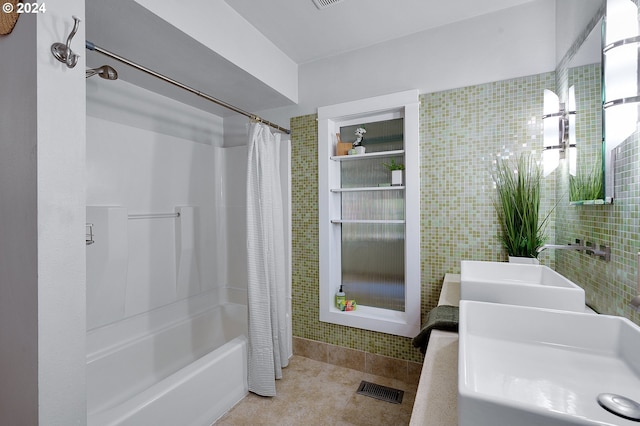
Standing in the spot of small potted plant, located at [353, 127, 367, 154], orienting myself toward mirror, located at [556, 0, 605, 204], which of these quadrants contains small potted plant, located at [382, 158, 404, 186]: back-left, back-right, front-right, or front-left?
front-left

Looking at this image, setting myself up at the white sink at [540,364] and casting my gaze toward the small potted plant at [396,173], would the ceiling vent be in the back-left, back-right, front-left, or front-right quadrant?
front-left

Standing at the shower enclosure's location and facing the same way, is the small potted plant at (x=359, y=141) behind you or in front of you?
in front

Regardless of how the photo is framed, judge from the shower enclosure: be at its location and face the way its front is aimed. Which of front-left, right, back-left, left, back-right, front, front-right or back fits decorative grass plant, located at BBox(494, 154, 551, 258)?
front

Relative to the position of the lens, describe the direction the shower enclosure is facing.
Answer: facing the viewer and to the right of the viewer

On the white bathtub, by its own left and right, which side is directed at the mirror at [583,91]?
front

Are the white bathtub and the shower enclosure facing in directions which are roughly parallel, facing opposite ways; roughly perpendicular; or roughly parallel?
roughly parallel

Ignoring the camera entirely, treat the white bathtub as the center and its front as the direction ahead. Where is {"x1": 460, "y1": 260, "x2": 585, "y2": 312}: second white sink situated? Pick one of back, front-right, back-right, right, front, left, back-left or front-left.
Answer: front

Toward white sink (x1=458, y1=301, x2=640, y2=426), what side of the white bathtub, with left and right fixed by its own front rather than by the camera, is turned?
front

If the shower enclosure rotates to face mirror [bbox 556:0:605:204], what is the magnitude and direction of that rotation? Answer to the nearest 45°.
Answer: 0° — it already faces it
